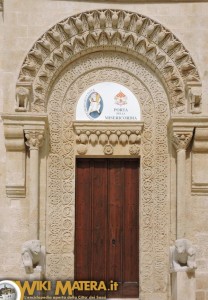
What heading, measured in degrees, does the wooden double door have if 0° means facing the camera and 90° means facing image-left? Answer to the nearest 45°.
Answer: approximately 0°

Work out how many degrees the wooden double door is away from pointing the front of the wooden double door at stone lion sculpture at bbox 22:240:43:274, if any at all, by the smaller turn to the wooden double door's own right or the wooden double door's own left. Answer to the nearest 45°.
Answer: approximately 45° to the wooden double door's own right
